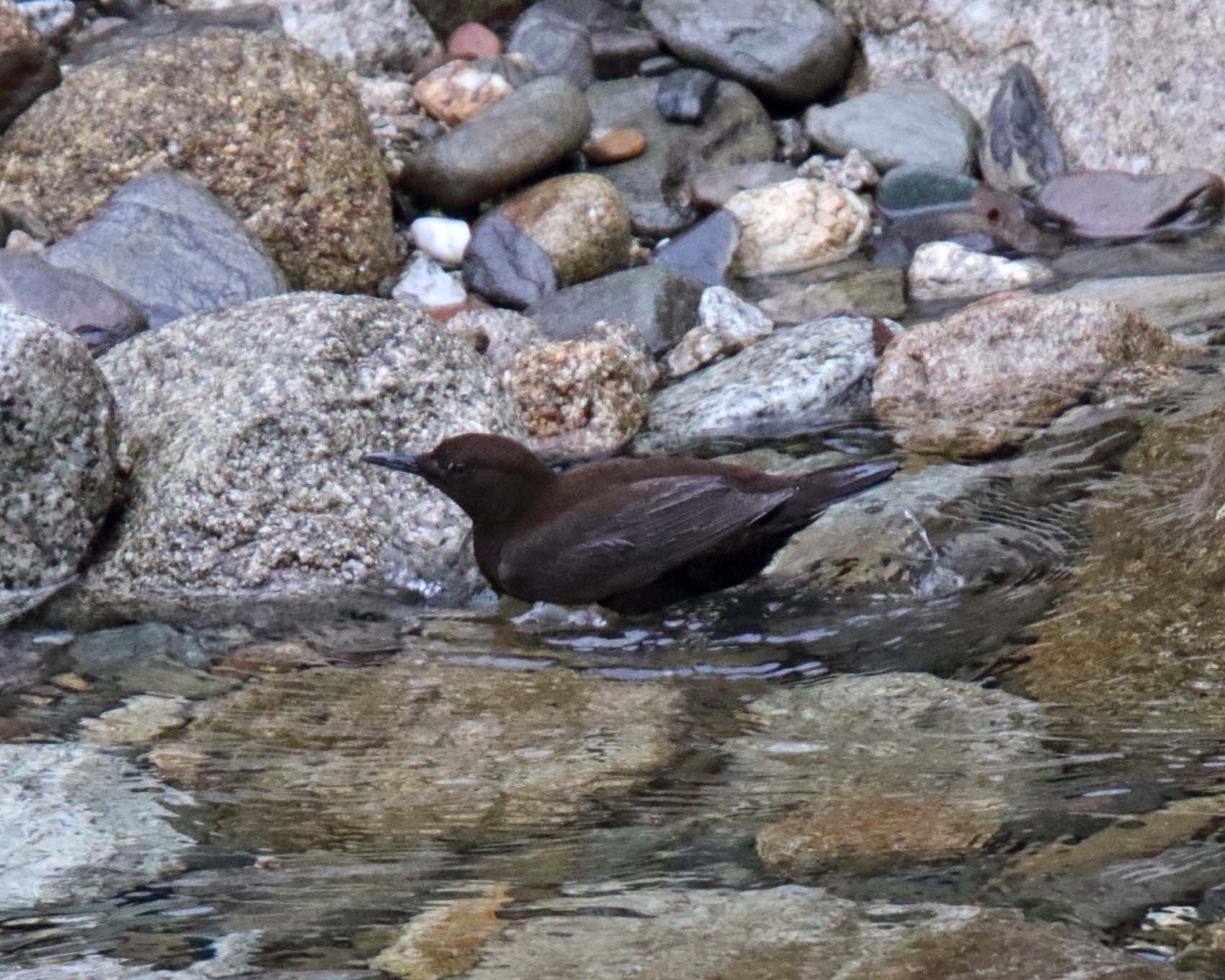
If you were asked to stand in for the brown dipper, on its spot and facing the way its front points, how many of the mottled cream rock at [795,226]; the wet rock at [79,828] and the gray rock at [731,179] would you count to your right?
2

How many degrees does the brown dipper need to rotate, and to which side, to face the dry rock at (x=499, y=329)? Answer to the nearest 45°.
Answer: approximately 90° to its right

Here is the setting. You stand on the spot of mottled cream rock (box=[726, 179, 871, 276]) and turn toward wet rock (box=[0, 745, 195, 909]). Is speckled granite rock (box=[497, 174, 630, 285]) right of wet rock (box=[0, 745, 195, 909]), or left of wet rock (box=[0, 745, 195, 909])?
right

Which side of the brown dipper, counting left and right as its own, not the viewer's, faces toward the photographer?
left

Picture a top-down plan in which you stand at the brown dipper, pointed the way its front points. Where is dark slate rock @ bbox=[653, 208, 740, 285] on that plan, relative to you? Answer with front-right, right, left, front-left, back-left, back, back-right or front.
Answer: right

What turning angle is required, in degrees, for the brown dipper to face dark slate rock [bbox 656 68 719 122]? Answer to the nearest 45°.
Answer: approximately 90° to its right

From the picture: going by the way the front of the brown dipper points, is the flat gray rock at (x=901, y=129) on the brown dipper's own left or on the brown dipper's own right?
on the brown dipper's own right

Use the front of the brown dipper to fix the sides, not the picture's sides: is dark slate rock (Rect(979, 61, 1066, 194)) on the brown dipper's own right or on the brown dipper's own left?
on the brown dipper's own right

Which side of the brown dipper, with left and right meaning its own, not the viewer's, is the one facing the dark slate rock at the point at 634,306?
right

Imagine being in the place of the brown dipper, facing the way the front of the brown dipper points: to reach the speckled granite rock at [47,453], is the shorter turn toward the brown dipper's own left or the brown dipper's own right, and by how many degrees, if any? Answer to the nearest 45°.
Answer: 0° — it already faces it

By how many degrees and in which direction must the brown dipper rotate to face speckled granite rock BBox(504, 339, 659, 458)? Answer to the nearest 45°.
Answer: approximately 90° to its right

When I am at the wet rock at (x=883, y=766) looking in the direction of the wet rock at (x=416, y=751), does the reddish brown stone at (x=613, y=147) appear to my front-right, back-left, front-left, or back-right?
front-right

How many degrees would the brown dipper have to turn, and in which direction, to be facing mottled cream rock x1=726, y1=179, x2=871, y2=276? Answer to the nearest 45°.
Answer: approximately 90° to its right

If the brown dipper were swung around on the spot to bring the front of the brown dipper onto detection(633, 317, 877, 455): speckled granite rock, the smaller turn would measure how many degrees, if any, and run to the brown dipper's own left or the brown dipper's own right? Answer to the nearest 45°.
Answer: approximately 90° to the brown dipper's own right

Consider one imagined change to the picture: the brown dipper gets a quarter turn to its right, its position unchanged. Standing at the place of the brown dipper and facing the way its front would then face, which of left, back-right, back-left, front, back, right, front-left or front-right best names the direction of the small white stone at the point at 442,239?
front

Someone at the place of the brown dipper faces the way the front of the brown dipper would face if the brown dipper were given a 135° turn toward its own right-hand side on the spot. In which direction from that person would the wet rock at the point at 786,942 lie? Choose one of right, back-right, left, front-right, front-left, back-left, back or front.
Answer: back-right

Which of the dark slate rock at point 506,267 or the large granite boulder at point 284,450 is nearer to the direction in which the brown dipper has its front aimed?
the large granite boulder

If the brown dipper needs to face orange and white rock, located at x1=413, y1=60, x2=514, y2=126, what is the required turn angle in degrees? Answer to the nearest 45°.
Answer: approximately 90° to its right
